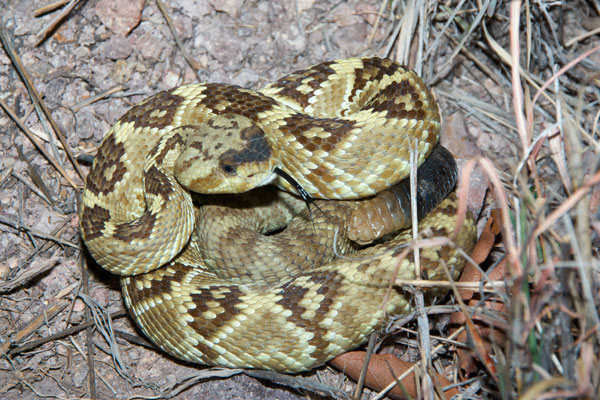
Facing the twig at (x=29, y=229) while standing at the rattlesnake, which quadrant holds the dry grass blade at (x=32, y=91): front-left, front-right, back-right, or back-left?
front-right

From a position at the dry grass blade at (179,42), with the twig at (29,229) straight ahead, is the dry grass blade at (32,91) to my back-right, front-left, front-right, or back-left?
front-right

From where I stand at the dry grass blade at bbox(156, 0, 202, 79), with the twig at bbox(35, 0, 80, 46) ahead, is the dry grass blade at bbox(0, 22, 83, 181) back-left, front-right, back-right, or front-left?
front-left

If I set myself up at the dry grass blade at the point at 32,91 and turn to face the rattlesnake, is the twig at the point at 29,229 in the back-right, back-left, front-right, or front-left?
front-right
